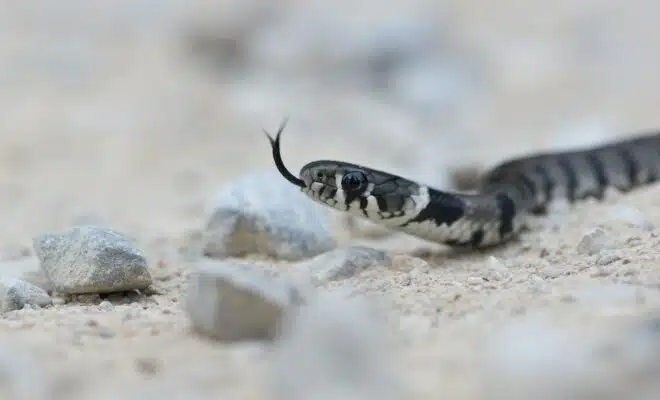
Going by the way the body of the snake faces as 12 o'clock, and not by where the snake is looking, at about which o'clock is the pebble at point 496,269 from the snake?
The pebble is roughly at 9 o'clock from the snake.

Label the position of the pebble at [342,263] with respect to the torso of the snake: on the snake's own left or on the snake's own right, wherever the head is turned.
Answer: on the snake's own left

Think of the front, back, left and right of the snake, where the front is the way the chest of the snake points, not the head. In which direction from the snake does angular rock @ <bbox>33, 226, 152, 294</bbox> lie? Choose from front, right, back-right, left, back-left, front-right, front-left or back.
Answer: front-left

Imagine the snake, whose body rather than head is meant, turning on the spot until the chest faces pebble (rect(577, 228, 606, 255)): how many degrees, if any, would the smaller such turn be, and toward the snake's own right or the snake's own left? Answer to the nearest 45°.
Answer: approximately 135° to the snake's own left

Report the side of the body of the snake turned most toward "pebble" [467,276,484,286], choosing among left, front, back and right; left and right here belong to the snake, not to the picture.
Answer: left

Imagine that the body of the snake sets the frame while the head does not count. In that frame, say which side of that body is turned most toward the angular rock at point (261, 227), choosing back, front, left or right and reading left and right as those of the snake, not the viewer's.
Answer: front

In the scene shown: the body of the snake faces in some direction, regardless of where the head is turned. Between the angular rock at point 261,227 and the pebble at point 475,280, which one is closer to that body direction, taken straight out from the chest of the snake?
the angular rock

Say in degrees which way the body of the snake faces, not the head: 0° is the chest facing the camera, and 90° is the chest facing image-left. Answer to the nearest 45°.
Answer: approximately 90°
